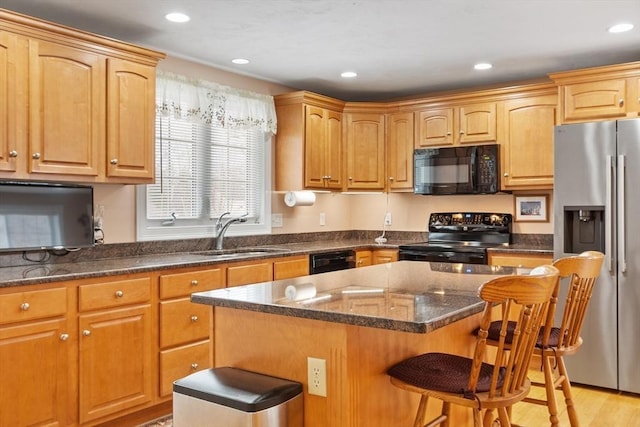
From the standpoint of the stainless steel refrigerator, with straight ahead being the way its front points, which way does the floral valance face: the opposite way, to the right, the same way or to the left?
to the left

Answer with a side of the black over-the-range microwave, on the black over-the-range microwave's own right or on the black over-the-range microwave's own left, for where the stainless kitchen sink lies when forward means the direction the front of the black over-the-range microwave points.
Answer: on the black over-the-range microwave's own right

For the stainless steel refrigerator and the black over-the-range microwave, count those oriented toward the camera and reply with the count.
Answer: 2

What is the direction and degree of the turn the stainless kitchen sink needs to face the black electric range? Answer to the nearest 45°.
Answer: approximately 45° to its left

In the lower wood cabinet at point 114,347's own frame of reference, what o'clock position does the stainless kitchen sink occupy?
The stainless kitchen sink is roughly at 9 o'clock from the lower wood cabinet.
